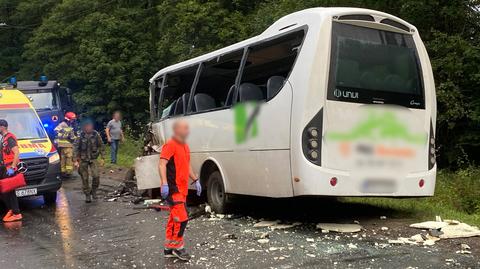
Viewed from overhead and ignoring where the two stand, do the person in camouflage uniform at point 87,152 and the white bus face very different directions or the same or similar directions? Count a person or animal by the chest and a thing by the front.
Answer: very different directions

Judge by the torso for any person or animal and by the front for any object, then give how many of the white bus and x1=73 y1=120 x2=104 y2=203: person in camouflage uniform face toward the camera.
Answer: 1

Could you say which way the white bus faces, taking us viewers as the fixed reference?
facing away from the viewer and to the left of the viewer

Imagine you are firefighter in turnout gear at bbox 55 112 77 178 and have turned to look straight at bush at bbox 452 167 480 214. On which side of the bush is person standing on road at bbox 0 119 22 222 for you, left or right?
right

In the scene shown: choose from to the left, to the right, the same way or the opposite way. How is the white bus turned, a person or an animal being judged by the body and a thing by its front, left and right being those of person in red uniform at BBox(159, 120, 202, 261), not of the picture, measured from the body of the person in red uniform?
the opposite way

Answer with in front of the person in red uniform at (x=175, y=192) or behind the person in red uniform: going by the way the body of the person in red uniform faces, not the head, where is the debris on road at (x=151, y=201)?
behind

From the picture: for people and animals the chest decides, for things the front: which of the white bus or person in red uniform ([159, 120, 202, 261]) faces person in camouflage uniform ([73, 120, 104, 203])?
the white bus
